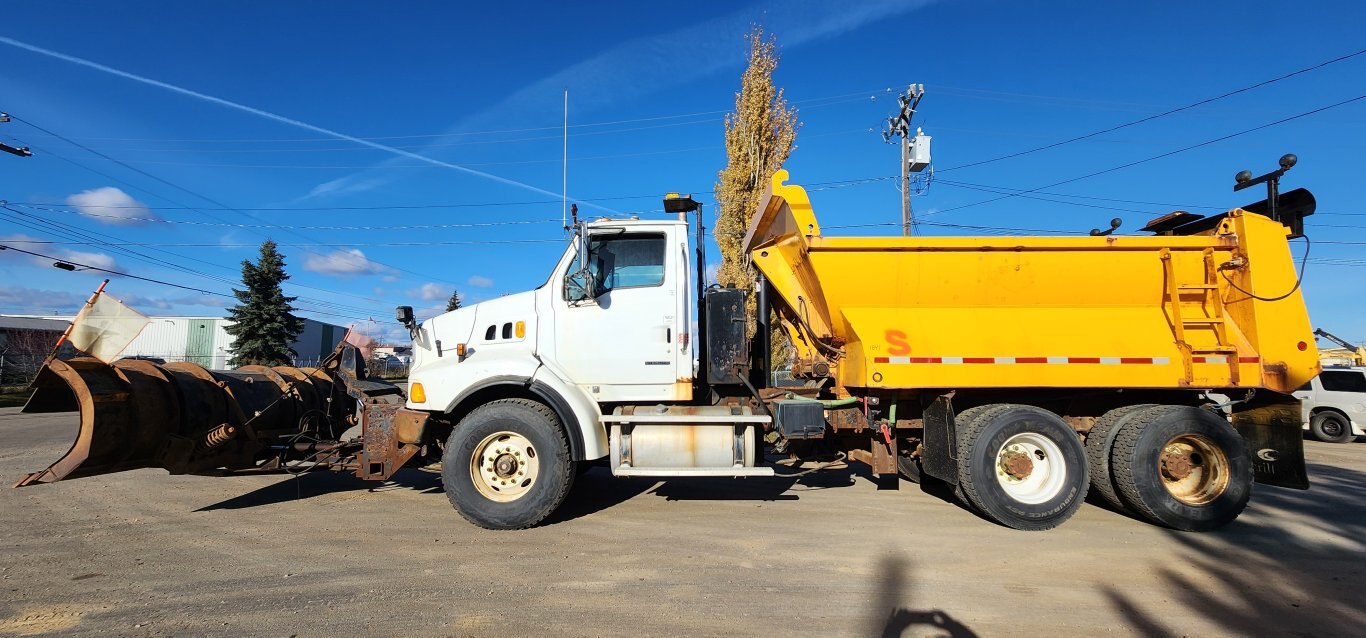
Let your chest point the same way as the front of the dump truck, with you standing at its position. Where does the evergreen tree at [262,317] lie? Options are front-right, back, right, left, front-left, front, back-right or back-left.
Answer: front-right

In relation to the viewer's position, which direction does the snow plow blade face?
facing away from the viewer and to the left of the viewer

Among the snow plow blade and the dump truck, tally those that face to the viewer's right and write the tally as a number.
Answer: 0

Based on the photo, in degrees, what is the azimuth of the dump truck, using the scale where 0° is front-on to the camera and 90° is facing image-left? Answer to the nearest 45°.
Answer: approximately 90°

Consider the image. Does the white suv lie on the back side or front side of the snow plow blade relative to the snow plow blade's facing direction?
on the back side

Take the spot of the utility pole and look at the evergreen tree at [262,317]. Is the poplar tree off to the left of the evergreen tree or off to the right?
left

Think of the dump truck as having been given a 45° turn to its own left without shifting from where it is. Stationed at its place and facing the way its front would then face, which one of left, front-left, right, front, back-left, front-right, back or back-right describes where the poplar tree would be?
back-right

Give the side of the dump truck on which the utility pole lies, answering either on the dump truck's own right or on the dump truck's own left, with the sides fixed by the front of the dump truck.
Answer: on the dump truck's own right

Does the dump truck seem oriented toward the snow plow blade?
yes

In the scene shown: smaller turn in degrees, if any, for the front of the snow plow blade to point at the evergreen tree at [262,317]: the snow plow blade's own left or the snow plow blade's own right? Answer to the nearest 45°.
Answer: approximately 45° to the snow plow blade's own right

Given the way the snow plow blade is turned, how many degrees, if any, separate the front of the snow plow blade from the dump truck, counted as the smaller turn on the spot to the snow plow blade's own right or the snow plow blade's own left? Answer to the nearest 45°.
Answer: approximately 180°
